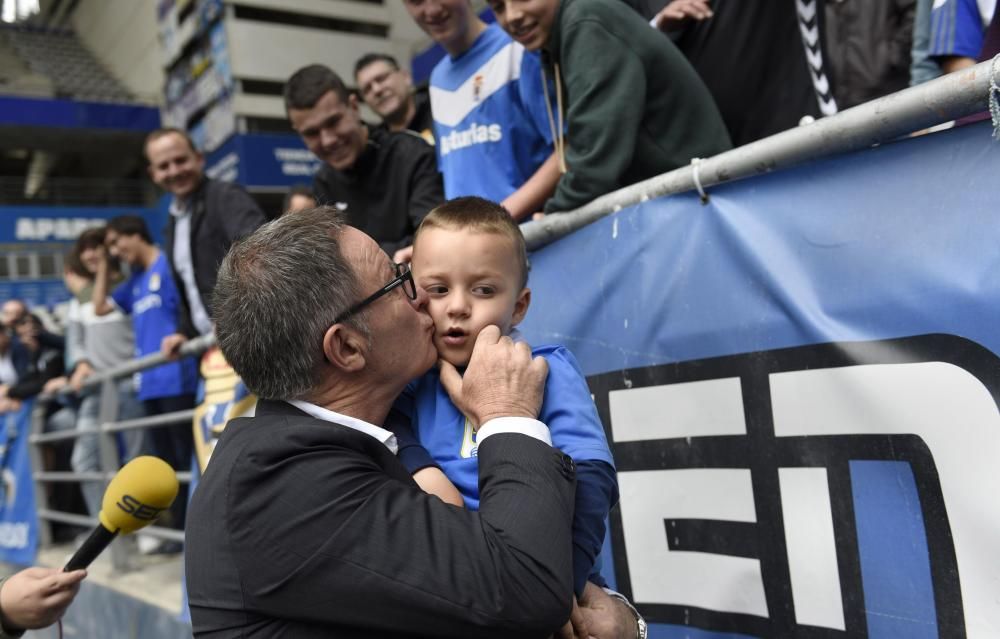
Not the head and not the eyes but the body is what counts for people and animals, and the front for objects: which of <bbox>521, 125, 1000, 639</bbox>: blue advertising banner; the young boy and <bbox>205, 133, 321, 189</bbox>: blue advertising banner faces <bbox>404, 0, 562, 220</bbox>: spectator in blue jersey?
<bbox>205, 133, 321, 189</bbox>: blue advertising banner

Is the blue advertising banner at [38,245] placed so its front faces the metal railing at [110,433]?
yes

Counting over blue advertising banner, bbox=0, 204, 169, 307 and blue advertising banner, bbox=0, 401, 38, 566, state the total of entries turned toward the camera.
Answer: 2

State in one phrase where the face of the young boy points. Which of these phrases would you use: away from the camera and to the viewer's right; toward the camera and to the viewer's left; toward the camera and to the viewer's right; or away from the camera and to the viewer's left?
toward the camera and to the viewer's left

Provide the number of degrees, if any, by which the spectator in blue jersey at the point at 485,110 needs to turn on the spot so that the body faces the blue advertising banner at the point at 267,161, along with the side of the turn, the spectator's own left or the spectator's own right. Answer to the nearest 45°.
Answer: approximately 135° to the spectator's own right

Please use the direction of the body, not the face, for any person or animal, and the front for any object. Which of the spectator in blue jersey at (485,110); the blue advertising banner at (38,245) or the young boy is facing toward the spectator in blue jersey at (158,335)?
the blue advertising banner

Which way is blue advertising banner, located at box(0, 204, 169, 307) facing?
toward the camera

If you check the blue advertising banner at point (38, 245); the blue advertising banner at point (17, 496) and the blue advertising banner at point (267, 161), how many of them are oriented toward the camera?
3

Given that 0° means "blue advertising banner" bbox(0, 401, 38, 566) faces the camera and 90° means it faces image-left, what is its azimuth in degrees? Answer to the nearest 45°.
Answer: approximately 0°

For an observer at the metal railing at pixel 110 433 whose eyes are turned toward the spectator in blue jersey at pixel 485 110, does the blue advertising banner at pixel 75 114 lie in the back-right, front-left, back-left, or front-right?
back-left

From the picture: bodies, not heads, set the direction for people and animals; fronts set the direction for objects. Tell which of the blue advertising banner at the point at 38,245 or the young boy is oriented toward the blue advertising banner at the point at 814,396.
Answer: the blue advertising banner at the point at 38,245

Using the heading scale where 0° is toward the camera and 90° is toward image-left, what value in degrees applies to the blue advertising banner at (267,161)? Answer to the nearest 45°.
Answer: approximately 0°

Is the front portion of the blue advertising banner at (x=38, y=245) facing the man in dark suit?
yes
